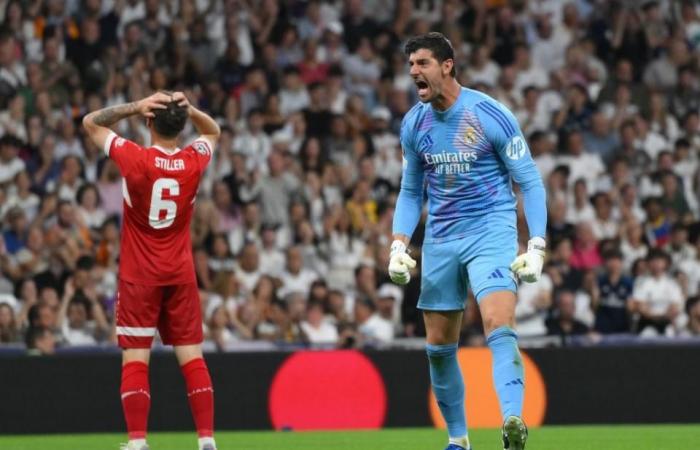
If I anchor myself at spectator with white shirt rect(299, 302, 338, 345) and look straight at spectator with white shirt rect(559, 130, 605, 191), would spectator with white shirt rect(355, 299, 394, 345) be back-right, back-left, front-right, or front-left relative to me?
front-right

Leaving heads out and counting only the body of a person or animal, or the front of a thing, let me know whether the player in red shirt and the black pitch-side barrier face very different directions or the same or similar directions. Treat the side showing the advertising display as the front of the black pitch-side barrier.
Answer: very different directions

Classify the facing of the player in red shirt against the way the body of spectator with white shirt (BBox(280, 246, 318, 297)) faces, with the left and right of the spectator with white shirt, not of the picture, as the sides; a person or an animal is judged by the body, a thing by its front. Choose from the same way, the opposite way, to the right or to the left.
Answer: the opposite way

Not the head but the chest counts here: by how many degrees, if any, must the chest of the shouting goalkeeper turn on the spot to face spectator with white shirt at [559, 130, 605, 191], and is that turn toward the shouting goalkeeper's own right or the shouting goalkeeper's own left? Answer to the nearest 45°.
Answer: approximately 135° to the shouting goalkeeper's own right

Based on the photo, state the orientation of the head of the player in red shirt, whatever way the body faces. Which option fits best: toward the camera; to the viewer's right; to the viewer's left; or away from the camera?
away from the camera

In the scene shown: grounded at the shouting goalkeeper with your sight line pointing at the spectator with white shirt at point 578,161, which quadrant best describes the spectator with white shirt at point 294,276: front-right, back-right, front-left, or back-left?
front-left

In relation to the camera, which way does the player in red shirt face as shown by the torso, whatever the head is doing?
away from the camera

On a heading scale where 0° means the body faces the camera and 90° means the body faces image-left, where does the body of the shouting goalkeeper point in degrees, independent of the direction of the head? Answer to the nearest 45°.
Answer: approximately 45°

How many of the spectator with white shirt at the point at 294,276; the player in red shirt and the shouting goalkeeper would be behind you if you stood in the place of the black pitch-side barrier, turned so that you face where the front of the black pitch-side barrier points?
1

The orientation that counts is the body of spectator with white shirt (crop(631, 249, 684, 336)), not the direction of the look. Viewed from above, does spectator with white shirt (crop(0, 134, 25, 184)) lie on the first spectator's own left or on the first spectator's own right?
on the first spectator's own right

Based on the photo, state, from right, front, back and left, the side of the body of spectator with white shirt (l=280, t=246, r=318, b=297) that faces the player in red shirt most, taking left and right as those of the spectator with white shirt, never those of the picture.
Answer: front

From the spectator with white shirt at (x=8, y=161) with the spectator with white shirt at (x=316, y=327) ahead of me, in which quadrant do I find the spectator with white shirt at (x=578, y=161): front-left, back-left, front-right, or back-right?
front-left

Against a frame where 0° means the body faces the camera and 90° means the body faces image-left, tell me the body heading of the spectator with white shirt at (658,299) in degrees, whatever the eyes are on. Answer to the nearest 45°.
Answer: approximately 0°

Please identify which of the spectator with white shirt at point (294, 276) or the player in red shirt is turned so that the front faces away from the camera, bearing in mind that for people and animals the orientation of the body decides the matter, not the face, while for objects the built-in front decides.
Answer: the player in red shirt

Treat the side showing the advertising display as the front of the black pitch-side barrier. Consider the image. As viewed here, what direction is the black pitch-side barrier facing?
toward the camera

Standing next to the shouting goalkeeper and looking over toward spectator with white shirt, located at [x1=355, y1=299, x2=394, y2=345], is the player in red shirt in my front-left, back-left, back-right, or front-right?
front-left
